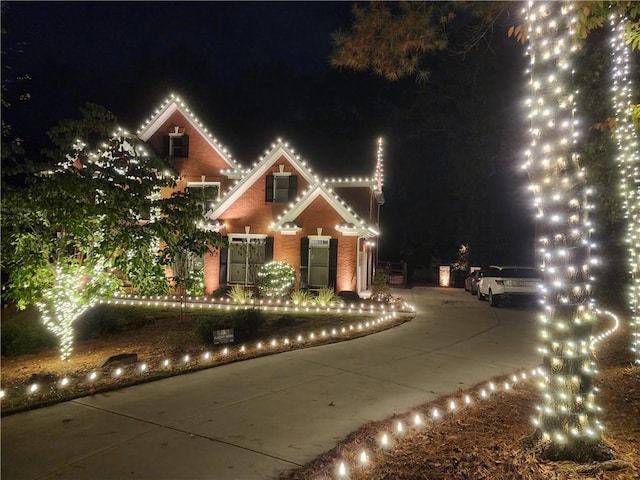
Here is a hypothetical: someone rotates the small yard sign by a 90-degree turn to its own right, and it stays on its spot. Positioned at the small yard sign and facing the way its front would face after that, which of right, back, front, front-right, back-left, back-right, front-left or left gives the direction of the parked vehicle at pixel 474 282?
back-right

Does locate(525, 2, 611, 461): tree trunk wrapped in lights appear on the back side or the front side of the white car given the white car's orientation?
on the back side

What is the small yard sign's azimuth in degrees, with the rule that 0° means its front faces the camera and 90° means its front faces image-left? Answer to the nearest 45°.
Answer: approximately 0°

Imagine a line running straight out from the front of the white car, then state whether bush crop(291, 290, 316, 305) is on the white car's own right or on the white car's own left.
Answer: on the white car's own left

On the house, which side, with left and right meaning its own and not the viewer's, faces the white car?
left

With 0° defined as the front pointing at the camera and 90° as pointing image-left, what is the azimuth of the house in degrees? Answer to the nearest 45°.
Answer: approximately 0°

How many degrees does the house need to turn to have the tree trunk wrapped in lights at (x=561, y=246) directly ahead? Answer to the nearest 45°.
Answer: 0° — it already faces it

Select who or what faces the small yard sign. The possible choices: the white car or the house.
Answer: the house

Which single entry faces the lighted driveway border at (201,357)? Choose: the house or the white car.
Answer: the house

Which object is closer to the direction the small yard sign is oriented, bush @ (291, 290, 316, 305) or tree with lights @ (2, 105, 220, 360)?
the tree with lights

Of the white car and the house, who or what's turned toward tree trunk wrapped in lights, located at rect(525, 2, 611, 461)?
the house

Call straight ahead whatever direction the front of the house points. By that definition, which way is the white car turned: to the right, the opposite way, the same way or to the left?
the opposite way

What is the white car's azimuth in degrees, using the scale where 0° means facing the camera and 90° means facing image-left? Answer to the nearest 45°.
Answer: approximately 135°

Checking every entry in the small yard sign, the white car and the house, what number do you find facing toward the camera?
2
